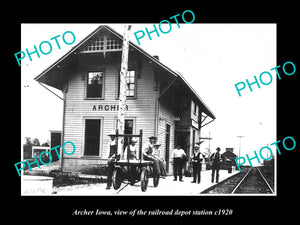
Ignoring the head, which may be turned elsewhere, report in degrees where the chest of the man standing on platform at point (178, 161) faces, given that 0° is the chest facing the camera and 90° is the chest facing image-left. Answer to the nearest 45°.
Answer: approximately 0°

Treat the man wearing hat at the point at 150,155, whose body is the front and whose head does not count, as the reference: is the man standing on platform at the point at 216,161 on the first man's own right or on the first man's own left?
on the first man's own left

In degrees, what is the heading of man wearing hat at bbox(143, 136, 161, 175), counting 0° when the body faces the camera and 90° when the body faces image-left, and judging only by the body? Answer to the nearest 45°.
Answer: approximately 315°

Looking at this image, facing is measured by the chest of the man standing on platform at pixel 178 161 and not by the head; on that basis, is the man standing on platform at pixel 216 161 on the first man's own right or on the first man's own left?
on the first man's own left
